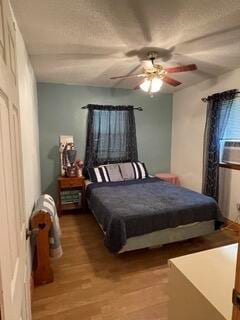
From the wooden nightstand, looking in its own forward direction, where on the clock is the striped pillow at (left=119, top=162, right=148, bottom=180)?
The striped pillow is roughly at 9 o'clock from the wooden nightstand.

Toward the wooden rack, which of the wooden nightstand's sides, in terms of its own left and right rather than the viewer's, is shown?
front

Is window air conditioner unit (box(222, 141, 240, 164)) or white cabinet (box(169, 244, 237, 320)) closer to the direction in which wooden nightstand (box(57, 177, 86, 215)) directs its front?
the white cabinet

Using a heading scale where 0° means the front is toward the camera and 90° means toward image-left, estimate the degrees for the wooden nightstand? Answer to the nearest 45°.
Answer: approximately 0°

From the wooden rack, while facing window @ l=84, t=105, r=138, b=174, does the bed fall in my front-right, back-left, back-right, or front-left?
front-right

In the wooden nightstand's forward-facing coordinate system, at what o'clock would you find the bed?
The bed is roughly at 11 o'clock from the wooden nightstand.

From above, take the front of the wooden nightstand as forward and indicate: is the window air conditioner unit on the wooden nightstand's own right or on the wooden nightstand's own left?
on the wooden nightstand's own left

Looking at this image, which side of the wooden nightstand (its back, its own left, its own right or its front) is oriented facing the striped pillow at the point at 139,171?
left

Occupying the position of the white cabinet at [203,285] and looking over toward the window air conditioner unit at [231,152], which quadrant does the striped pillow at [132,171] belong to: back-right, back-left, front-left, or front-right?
front-left

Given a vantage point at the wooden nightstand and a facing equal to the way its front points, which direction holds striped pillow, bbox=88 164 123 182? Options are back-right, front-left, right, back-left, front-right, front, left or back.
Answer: left

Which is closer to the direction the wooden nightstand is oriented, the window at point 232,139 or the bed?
the bed

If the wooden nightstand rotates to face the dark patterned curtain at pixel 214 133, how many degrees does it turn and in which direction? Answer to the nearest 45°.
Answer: approximately 90° to its left

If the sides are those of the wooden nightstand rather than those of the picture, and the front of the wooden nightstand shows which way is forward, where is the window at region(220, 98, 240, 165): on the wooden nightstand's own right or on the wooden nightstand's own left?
on the wooden nightstand's own left
